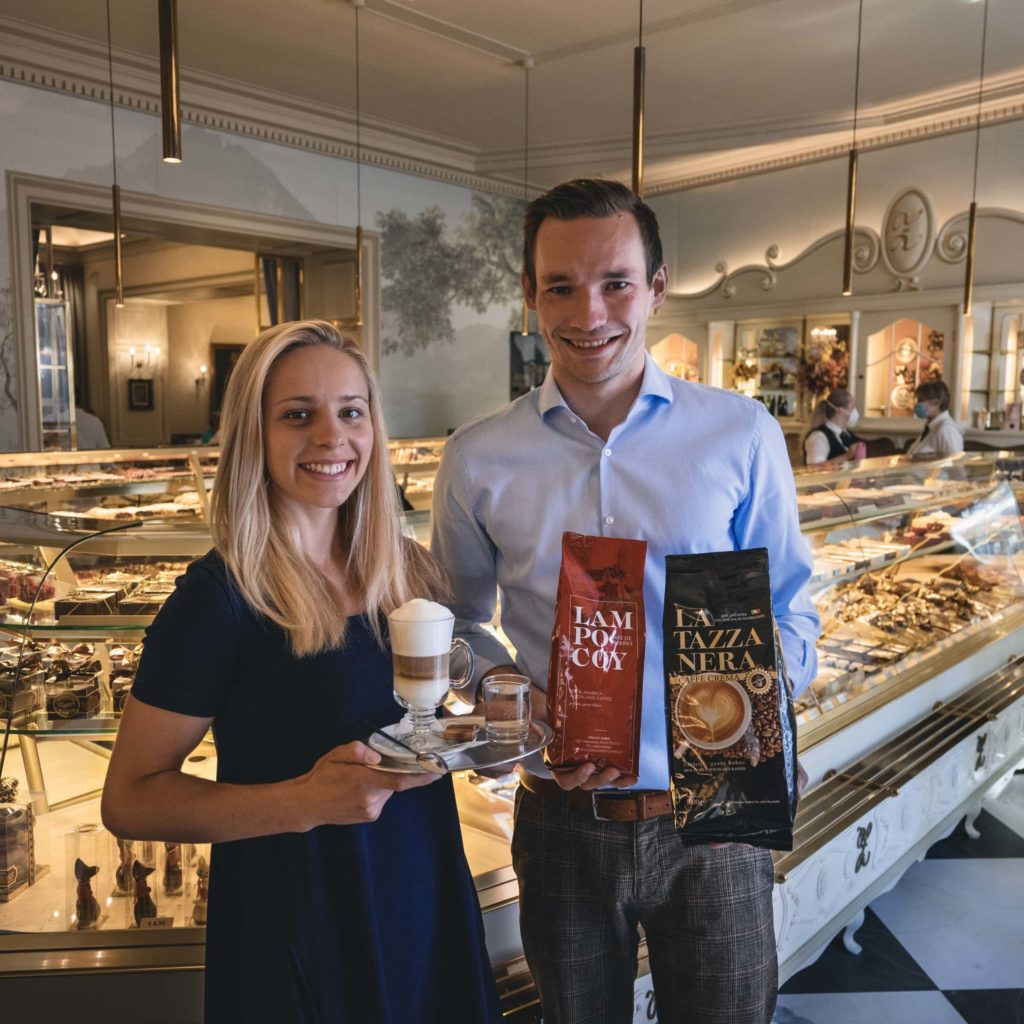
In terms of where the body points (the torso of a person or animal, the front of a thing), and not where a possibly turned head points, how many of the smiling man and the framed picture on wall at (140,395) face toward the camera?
2

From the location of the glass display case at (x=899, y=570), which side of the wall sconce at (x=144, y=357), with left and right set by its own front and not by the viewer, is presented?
front

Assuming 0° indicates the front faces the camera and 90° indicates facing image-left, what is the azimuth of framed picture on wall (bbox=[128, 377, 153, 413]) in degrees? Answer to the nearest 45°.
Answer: approximately 0°

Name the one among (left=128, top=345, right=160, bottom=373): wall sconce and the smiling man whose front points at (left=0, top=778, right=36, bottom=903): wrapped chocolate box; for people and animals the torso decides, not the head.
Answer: the wall sconce

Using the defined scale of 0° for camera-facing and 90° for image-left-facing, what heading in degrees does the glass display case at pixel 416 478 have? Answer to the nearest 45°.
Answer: approximately 0°

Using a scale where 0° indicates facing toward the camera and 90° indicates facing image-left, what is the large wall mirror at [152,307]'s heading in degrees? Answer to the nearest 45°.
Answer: approximately 315°

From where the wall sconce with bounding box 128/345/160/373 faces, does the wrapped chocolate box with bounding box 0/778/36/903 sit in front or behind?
in front
